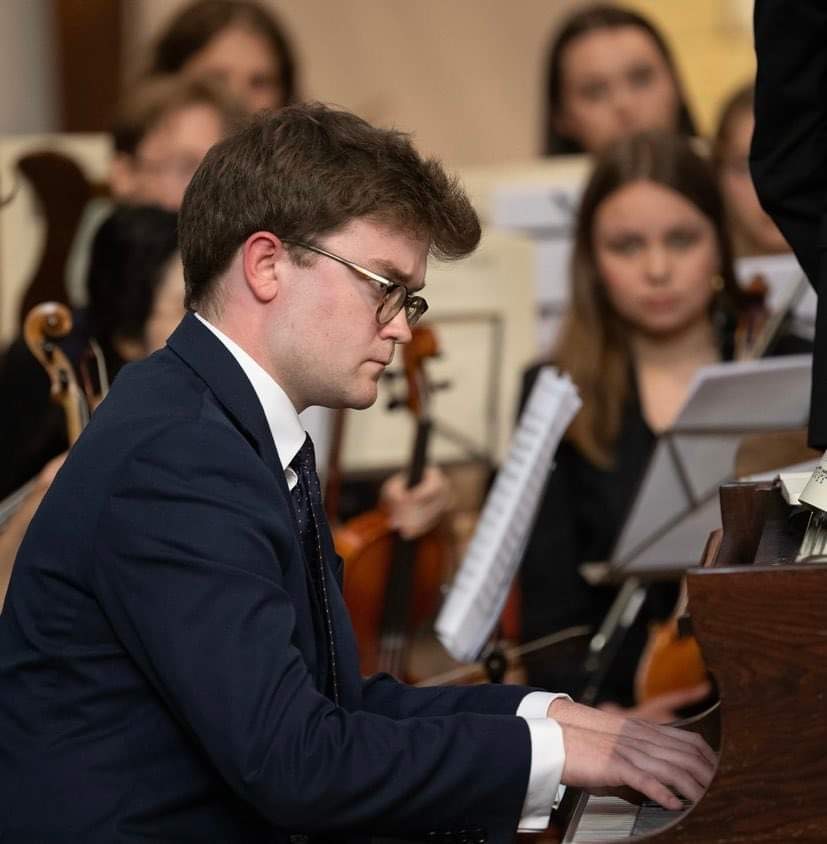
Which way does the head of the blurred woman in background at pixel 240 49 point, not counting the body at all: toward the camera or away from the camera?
toward the camera

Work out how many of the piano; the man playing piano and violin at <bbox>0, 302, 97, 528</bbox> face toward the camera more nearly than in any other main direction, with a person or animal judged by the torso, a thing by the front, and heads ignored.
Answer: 0

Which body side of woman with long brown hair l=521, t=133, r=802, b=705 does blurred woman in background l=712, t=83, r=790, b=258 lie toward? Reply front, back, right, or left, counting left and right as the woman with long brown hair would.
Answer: back

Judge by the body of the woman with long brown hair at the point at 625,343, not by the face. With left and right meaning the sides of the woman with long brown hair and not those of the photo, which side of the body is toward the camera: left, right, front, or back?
front

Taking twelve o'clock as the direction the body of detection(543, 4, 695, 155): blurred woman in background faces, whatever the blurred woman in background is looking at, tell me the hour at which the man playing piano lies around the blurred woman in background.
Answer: The man playing piano is roughly at 12 o'clock from the blurred woman in background.

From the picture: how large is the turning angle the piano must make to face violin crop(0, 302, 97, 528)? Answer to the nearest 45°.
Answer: approximately 45° to its right

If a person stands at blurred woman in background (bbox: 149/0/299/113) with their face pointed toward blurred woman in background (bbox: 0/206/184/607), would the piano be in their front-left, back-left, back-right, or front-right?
front-left

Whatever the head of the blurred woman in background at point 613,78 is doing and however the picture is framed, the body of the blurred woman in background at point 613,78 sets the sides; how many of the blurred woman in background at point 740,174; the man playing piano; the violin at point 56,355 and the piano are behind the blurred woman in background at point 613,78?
0

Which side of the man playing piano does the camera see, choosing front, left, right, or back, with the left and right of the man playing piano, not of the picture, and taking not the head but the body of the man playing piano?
right

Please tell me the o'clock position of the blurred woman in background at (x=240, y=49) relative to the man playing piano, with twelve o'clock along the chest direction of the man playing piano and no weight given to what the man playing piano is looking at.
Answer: The blurred woman in background is roughly at 9 o'clock from the man playing piano.

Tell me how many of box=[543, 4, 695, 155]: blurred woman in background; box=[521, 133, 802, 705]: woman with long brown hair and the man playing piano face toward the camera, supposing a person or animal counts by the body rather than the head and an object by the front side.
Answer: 2

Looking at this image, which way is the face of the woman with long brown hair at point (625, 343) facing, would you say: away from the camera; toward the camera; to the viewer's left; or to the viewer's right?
toward the camera

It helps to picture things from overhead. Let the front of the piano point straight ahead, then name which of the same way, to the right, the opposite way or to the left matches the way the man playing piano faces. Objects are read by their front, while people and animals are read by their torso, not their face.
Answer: the opposite way

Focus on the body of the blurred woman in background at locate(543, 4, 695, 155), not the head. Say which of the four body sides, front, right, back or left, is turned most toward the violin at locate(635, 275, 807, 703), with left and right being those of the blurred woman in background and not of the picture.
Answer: front

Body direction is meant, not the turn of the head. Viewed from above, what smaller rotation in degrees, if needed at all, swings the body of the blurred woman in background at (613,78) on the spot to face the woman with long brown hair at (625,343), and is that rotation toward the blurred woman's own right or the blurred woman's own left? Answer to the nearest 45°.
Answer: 0° — they already face them

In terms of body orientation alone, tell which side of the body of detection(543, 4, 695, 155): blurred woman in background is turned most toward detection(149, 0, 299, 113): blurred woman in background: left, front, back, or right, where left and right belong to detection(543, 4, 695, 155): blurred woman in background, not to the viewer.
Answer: right

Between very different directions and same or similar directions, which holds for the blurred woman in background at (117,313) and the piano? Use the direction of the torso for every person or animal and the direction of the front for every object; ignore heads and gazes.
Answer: very different directions

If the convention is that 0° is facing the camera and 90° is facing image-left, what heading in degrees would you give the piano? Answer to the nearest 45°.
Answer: approximately 90°

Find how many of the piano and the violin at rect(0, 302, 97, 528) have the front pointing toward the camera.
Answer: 0
